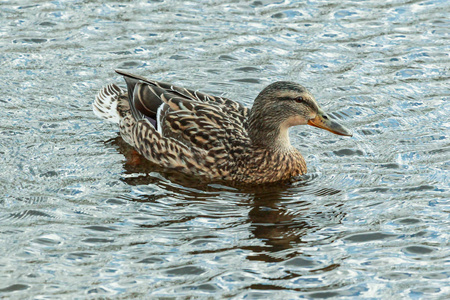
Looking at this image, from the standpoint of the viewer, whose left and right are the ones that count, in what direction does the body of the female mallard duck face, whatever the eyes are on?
facing the viewer and to the right of the viewer
